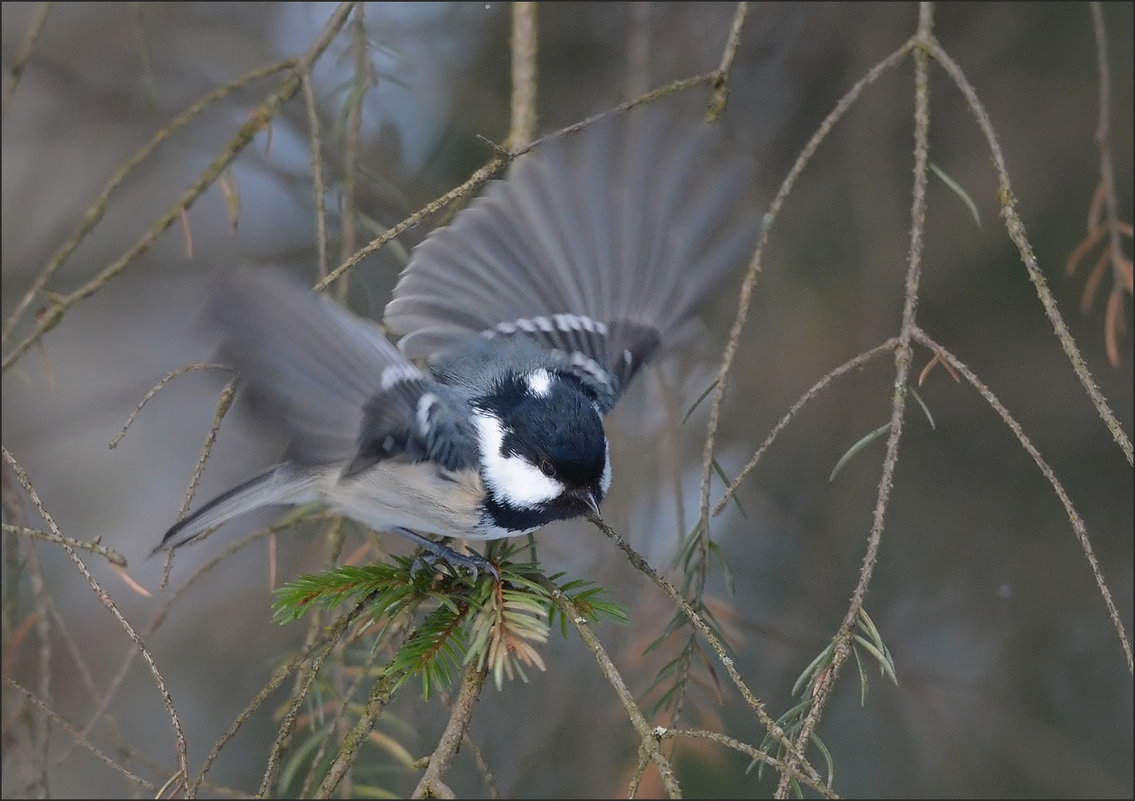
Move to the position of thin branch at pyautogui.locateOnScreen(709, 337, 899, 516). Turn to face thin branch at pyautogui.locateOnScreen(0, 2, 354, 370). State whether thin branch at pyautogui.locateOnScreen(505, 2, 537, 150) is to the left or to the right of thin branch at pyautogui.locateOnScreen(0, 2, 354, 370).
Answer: right

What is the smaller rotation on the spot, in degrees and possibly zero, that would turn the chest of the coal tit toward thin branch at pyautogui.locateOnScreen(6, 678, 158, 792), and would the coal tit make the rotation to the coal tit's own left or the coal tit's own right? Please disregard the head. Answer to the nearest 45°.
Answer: approximately 90° to the coal tit's own right

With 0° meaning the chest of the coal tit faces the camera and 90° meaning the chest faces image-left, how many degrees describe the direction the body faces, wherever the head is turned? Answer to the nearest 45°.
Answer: approximately 315°

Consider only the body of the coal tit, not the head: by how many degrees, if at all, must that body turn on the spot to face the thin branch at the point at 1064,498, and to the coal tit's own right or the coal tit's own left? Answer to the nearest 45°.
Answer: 0° — it already faces it

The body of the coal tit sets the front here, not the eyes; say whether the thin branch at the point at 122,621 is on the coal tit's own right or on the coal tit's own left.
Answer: on the coal tit's own right

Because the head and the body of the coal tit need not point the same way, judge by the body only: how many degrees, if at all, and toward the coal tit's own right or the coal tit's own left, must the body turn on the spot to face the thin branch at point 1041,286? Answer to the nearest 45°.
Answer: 0° — it already faces it
